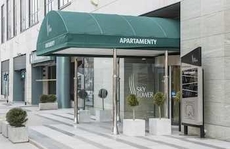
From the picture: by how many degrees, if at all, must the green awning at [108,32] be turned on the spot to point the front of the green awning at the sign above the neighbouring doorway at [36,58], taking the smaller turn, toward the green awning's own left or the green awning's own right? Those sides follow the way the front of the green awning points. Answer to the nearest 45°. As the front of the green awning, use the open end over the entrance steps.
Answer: approximately 135° to the green awning's own right

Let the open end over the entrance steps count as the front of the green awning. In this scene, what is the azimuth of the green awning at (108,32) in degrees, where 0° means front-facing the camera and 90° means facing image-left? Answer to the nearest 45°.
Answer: approximately 45°

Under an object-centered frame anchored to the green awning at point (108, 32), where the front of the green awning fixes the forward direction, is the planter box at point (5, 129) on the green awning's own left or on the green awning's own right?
on the green awning's own right

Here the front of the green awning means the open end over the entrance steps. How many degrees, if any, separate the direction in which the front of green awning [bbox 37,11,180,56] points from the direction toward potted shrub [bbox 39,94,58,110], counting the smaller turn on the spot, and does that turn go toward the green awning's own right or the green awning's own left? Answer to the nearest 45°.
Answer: approximately 135° to the green awning's own right

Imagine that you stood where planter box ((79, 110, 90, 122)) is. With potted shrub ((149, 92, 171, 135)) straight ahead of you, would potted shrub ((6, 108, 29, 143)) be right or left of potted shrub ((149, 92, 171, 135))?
right

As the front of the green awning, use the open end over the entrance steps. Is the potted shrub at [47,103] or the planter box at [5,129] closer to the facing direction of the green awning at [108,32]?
the planter box

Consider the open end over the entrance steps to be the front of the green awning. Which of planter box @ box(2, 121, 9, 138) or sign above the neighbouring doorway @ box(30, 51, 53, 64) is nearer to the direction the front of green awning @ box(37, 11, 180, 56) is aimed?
the planter box
